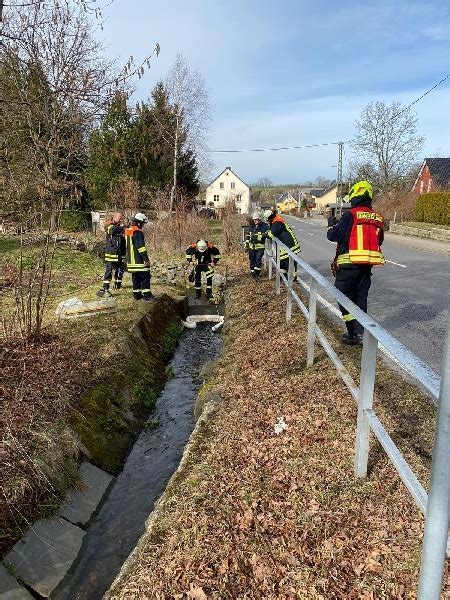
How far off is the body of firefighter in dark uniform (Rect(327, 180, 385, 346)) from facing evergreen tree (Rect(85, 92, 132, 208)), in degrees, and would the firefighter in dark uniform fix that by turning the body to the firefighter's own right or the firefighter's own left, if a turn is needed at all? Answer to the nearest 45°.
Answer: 0° — they already face it

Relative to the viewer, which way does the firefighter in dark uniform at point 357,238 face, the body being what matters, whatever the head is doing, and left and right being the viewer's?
facing away from the viewer and to the left of the viewer

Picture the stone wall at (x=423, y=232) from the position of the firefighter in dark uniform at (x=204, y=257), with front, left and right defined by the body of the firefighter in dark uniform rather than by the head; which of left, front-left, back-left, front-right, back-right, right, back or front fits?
back-left

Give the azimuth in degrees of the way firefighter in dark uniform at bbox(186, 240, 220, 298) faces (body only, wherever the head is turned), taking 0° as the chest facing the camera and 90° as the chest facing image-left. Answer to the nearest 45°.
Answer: approximately 0°

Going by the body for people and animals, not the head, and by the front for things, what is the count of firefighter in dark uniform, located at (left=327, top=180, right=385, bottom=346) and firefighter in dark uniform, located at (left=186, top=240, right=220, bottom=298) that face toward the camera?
1

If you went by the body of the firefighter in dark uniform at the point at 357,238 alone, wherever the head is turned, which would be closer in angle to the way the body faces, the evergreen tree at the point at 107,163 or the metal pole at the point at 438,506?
the evergreen tree

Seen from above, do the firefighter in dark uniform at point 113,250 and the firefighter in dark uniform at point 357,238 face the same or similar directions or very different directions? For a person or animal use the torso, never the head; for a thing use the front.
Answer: very different directions

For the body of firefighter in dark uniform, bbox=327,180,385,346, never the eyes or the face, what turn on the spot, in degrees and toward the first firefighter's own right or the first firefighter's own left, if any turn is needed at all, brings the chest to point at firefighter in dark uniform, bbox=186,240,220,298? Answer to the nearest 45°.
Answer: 0° — they already face them

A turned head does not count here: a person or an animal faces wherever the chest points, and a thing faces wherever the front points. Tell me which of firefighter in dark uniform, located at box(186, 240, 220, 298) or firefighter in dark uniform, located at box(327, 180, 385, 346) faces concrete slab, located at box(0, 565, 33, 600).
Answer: firefighter in dark uniform, located at box(186, 240, 220, 298)
